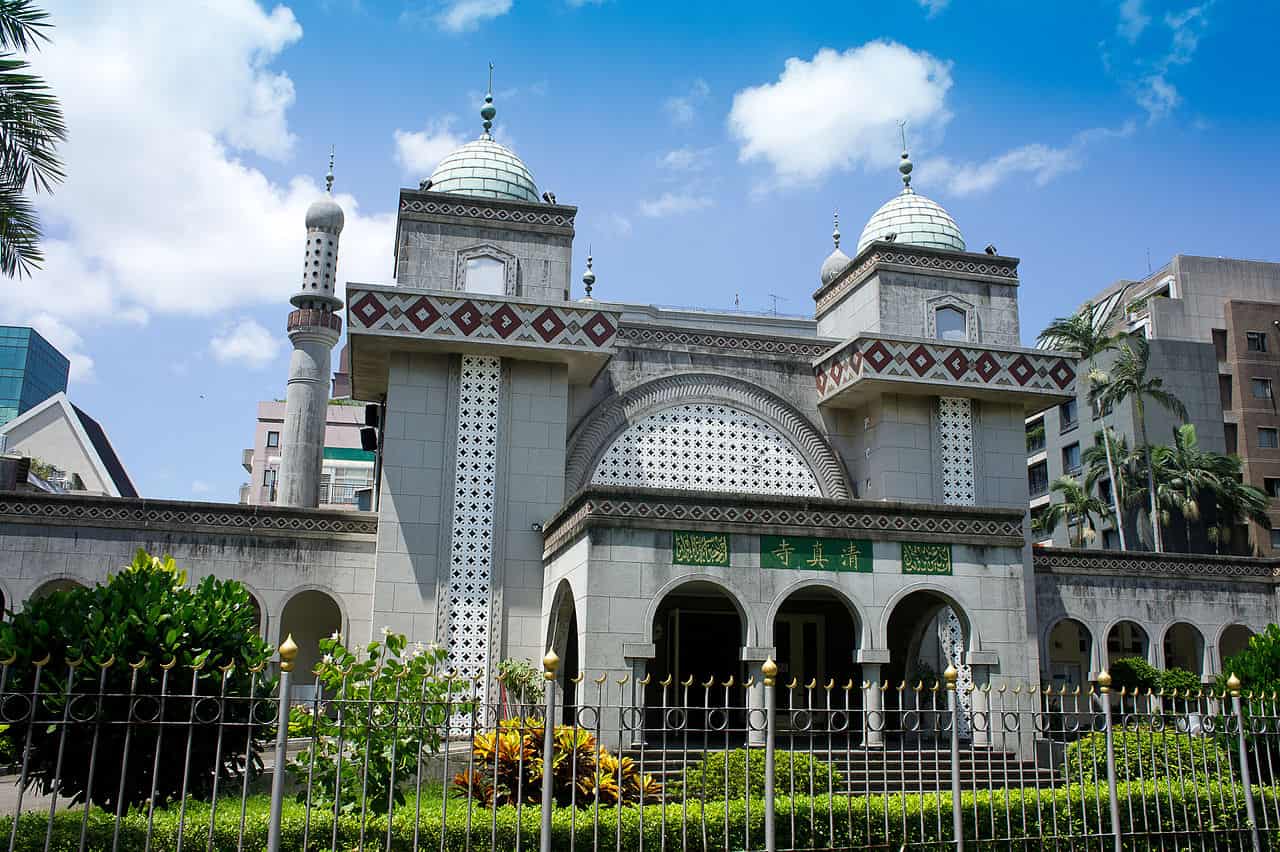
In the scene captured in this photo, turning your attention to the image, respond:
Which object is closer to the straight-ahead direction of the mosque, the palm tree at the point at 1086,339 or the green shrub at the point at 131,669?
the green shrub

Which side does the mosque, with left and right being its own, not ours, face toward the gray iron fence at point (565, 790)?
front

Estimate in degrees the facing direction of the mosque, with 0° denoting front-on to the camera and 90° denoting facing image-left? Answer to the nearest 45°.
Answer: approximately 0°

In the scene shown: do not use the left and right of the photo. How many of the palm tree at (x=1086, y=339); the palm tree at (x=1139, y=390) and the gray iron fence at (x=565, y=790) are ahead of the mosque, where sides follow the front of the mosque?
1

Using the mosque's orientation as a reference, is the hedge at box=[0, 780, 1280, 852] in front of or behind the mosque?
in front

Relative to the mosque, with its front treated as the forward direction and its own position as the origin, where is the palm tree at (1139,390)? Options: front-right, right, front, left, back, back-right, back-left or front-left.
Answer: back-left

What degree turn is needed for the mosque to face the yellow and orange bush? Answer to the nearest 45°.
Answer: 0° — it already faces it

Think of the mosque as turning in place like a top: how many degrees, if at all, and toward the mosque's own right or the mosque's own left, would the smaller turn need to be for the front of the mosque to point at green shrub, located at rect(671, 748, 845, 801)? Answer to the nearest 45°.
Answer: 0° — it already faces it

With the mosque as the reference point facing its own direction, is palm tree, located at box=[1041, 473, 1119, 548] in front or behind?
behind

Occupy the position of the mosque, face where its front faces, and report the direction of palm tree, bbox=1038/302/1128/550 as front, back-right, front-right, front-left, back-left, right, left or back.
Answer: back-left

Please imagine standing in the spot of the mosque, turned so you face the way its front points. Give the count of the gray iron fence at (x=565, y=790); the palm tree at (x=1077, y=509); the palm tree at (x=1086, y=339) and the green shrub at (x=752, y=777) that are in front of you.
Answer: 2
